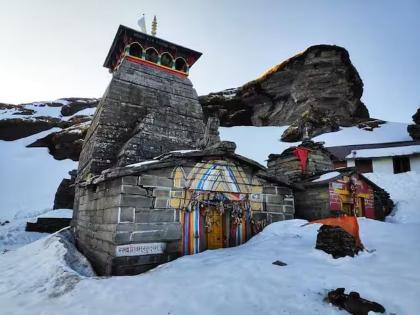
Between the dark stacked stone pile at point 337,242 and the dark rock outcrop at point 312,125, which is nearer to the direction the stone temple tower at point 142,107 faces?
the dark stacked stone pile

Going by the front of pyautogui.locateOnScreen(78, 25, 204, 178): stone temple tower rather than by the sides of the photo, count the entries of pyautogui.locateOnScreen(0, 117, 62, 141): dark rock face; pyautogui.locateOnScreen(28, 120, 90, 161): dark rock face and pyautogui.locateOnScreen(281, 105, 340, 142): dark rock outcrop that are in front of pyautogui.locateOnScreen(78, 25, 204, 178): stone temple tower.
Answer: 0

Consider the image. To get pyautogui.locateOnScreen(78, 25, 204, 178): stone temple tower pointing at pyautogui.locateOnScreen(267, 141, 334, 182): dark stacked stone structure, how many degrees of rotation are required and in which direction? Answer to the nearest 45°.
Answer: approximately 90° to its left

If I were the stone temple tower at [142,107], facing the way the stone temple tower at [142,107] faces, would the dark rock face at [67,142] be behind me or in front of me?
behind

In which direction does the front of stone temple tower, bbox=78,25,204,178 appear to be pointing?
toward the camera

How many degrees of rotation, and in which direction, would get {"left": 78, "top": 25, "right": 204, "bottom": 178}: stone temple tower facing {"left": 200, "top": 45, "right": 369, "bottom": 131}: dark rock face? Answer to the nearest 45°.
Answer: approximately 135° to its left

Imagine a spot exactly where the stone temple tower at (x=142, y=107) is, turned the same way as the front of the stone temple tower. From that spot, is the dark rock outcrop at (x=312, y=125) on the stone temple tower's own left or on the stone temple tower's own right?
on the stone temple tower's own left

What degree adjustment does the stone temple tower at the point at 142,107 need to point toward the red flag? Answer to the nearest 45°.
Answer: approximately 90° to its left

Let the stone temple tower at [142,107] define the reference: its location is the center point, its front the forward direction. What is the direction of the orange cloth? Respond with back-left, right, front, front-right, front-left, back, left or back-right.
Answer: front-left
